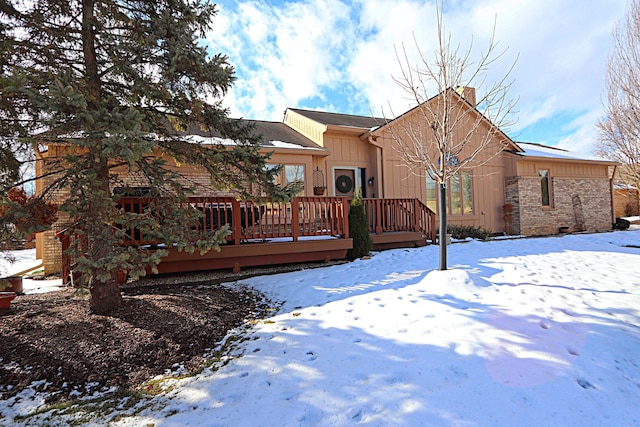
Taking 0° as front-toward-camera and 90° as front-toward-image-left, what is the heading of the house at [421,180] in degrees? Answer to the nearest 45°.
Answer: approximately 0°

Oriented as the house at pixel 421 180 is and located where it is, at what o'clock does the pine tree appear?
The pine tree is roughly at 1 o'clock from the house.

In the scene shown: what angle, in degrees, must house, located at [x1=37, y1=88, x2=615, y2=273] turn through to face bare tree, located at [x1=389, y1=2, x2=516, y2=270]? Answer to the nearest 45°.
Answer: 0° — it already faces it
